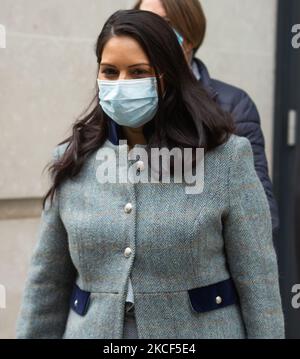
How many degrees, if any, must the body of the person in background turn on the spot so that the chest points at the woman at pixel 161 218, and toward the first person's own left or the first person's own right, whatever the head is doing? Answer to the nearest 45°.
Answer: approximately 45° to the first person's own left

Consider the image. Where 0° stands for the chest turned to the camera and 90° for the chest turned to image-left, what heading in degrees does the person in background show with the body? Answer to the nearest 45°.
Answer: approximately 45°

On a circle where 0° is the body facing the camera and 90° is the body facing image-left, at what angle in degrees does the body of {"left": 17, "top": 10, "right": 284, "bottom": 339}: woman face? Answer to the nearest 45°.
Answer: approximately 45°

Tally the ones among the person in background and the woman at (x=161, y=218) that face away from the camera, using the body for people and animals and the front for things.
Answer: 0
